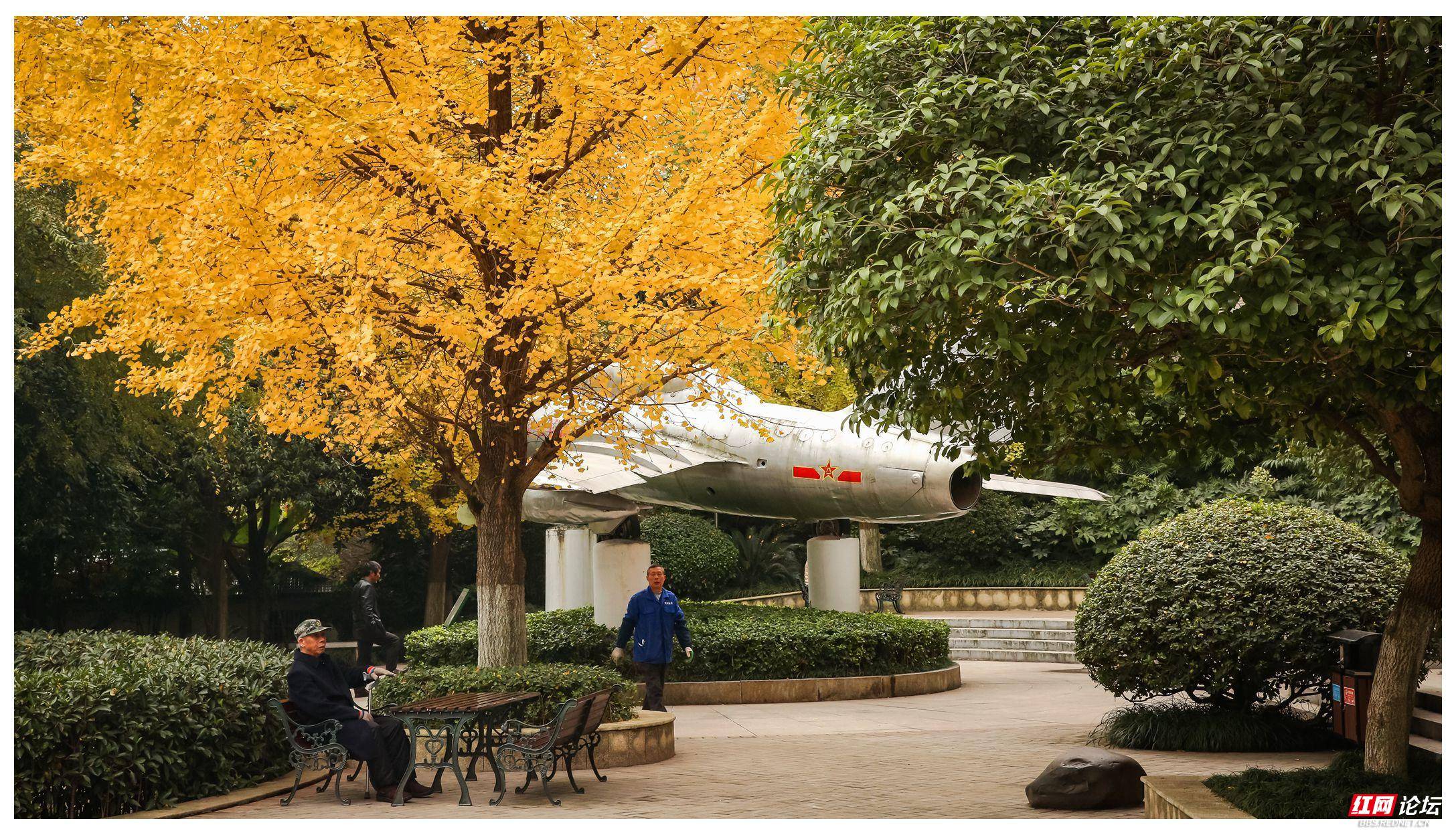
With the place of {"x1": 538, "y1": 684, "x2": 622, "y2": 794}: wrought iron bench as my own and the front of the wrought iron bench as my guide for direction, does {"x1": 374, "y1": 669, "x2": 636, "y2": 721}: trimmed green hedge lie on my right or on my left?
on my right

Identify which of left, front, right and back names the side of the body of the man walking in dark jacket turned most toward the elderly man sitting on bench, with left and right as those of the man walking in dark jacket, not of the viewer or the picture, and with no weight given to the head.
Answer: right

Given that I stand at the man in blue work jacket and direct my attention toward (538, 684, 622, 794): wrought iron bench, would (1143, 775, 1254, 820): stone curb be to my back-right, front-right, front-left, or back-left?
front-left

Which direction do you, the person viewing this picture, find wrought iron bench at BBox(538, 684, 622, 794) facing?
facing to the left of the viewer

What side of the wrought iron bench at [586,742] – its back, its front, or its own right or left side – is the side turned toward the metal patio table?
front

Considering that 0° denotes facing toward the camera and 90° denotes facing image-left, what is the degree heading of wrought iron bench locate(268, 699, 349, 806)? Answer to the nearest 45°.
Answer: approximately 270°

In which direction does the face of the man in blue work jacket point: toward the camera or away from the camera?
toward the camera

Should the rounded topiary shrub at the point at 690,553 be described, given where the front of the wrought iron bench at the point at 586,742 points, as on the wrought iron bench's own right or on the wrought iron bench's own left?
on the wrought iron bench's own right

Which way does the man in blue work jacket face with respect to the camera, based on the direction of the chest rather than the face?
toward the camera

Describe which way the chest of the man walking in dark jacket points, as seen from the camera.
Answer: to the viewer's right
